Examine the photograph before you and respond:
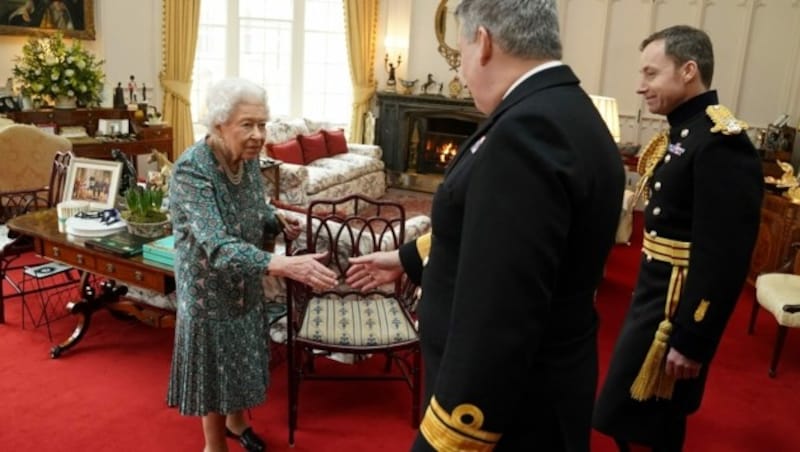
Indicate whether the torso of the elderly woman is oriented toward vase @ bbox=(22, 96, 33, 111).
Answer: no

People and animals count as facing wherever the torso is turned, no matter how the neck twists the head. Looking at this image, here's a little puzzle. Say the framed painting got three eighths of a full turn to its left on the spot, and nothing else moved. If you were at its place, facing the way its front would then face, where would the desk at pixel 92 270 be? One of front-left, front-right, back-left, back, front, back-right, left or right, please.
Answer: back-right

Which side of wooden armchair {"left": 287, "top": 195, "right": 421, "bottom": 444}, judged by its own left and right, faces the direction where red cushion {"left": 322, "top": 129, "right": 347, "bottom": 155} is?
back

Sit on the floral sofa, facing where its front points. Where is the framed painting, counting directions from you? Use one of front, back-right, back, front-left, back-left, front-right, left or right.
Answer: back-right

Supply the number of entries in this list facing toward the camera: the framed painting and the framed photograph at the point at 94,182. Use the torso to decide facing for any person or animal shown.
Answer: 2

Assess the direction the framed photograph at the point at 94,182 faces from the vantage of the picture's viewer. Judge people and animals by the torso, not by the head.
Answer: facing the viewer

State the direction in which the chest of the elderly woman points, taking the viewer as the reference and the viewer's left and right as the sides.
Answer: facing the viewer and to the right of the viewer

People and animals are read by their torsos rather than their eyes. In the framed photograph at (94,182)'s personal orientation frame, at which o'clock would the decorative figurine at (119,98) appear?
The decorative figurine is roughly at 6 o'clock from the framed photograph.

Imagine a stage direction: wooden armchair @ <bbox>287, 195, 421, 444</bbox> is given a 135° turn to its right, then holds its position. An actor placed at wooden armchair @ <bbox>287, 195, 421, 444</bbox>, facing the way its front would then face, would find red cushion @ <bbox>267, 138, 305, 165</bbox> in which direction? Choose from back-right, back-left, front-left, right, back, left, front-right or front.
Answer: front-right

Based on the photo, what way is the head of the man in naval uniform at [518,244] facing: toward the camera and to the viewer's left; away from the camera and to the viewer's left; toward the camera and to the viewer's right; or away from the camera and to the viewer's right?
away from the camera and to the viewer's left

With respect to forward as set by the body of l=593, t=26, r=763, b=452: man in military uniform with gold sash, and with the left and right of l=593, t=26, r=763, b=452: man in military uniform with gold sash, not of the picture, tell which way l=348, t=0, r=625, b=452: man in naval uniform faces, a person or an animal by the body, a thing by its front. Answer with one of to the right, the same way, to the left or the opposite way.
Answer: to the right

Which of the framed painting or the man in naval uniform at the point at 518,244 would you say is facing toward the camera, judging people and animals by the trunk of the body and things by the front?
the framed painting

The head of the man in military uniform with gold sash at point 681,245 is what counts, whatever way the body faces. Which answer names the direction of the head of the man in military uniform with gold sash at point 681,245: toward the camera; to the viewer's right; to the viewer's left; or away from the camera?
to the viewer's left

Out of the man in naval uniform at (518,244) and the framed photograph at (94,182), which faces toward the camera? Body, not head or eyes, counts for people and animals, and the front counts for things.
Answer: the framed photograph

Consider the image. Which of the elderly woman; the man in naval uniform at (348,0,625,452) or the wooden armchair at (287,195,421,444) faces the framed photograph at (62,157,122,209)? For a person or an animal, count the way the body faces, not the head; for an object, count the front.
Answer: the man in naval uniform

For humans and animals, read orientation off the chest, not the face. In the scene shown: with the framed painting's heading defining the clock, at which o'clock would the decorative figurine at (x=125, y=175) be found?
The decorative figurine is roughly at 12 o'clock from the framed painting.

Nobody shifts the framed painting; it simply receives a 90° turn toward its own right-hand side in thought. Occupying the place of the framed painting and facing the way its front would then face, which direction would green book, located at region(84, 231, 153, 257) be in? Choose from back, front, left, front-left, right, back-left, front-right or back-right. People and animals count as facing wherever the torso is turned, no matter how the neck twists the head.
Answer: left

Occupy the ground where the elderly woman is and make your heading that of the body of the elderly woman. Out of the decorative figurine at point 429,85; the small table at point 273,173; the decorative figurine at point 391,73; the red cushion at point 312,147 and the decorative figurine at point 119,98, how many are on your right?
0
